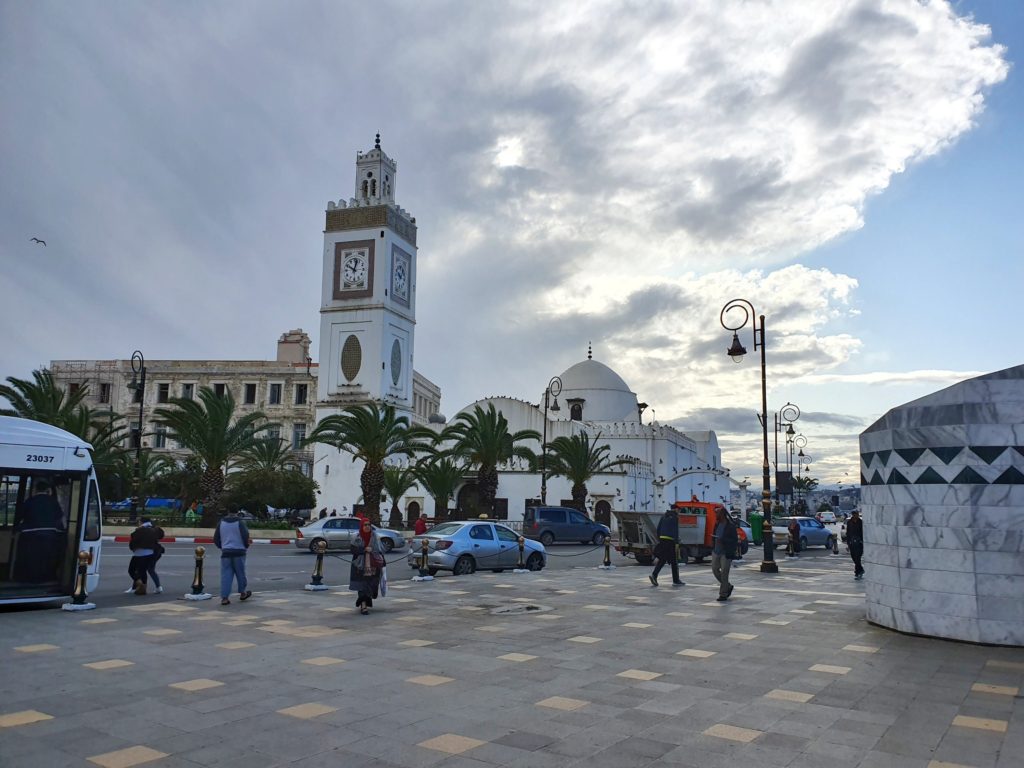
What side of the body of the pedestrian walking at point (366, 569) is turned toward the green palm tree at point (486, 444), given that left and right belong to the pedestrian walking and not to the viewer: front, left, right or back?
back

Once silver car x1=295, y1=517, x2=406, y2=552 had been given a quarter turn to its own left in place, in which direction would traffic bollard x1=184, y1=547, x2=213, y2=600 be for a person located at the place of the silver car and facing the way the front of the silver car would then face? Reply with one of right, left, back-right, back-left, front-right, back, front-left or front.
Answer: back

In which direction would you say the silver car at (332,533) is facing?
to the viewer's right

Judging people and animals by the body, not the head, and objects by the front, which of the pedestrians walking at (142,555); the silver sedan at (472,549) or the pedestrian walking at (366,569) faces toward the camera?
the pedestrian walking at (366,569)

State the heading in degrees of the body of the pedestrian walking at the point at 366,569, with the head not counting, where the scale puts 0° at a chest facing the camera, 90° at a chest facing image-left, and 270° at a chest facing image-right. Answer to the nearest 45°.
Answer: approximately 0°

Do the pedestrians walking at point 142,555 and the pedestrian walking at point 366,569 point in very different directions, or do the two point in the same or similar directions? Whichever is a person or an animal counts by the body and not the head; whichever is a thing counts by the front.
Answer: very different directions

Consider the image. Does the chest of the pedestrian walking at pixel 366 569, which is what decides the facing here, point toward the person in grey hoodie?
no

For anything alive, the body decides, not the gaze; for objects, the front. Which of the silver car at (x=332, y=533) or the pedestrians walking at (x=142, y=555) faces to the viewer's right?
the silver car

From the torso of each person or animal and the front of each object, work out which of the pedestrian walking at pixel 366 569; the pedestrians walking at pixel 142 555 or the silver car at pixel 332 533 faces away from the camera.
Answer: the pedestrians walking at pixel 142 555

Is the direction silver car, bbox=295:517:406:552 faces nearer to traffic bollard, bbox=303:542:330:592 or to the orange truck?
the orange truck

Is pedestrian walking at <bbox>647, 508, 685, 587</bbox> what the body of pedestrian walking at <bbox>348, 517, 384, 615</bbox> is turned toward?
no

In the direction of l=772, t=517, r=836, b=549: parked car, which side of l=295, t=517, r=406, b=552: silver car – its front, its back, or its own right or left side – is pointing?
front

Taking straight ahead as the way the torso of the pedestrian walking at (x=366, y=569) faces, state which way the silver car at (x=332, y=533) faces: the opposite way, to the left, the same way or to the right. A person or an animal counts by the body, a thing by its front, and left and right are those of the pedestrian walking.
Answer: to the left

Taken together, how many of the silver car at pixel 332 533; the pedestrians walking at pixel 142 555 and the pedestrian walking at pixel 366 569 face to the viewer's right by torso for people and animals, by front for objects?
1
